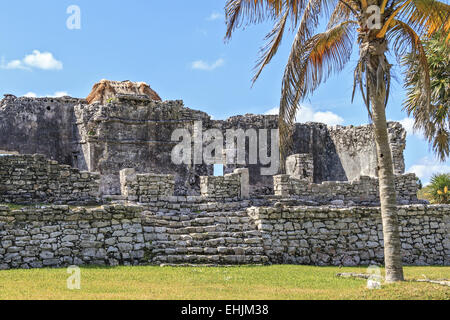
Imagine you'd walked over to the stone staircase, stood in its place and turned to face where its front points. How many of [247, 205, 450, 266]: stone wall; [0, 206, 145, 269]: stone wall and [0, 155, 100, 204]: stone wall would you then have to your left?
1

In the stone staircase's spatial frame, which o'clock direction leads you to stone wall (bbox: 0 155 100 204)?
The stone wall is roughly at 4 o'clock from the stone staircase.

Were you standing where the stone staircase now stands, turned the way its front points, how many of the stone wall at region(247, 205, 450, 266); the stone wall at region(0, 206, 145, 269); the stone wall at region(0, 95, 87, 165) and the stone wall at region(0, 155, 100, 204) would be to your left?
1

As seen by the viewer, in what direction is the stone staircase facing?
toward the camera

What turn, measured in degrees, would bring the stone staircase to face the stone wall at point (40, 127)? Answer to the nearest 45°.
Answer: approximately 135° to its right

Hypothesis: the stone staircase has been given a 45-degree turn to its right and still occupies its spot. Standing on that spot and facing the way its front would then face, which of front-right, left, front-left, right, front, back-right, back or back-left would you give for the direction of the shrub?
back

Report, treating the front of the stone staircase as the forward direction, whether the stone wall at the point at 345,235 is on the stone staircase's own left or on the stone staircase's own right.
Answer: on the stone staircase's own left

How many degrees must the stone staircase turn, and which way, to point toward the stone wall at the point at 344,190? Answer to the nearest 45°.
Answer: approximately 135° to its left
